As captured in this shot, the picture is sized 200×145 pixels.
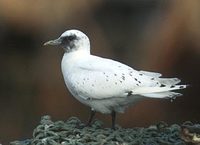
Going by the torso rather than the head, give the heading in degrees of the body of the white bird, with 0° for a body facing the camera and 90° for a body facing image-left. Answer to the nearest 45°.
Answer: approximately 90°
